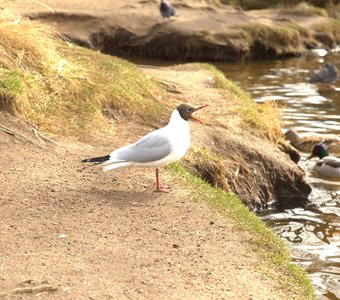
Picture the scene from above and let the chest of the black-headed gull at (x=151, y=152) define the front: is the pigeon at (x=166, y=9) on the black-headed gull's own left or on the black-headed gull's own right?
on the black-headed gull's own left

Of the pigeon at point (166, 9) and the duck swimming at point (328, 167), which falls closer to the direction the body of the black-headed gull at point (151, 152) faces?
the duck swimming

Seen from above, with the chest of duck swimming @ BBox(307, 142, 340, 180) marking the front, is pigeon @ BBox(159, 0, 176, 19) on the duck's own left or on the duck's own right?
on the duck's own right

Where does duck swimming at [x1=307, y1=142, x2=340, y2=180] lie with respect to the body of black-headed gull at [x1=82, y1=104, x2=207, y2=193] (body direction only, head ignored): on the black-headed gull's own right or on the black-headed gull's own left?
on the black-headed gull's own left

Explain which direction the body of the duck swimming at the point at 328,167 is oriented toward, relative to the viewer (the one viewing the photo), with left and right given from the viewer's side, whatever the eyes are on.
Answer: facing to the left of the viewer

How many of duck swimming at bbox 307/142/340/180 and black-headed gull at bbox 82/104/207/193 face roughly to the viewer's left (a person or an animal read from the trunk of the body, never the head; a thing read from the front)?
1

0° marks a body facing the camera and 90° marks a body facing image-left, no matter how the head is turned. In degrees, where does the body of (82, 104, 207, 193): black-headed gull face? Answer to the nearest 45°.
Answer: approximately 270°

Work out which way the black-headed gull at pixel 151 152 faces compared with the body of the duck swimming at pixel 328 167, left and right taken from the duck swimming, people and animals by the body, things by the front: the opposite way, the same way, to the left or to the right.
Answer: the opposite way
